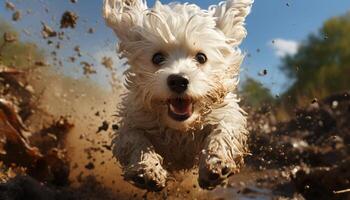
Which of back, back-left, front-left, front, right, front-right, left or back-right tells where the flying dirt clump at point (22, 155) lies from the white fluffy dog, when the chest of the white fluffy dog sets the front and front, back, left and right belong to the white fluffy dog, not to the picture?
back-right

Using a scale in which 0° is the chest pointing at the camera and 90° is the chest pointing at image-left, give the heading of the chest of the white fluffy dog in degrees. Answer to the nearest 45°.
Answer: approximately 0°
